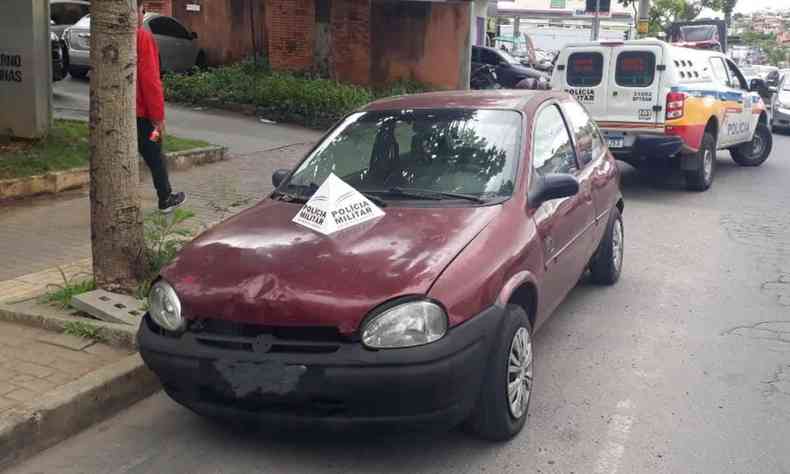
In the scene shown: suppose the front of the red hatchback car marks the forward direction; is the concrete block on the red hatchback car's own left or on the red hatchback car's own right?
on the red hatchback car's own right

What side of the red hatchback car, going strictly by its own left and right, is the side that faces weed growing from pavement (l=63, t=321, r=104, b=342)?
right

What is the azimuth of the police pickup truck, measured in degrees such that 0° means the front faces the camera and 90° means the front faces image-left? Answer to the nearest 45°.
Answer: approximately 225°

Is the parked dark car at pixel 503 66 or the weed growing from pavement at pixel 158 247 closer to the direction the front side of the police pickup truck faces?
the parked dark car

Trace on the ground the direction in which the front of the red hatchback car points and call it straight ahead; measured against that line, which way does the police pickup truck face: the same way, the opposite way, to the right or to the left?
the opposite way

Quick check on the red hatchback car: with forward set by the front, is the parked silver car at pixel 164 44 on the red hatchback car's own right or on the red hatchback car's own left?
on the red hatchback car's own right

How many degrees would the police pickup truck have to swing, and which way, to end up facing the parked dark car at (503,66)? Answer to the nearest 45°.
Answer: approximately 45° to its left

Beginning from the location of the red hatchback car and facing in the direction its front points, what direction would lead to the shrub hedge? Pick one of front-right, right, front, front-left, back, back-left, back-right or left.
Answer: back-right

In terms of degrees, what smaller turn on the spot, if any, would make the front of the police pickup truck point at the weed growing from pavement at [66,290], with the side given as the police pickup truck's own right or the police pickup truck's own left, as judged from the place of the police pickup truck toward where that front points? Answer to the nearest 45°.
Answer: approximately 180°

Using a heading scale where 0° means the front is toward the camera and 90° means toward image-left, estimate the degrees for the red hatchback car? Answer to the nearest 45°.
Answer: approximately 45°
